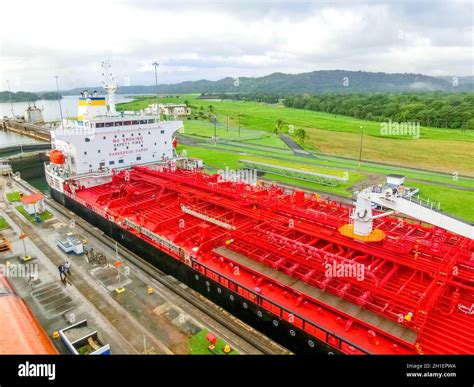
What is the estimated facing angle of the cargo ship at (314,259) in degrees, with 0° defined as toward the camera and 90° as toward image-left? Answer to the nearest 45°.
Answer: approximately 315°
